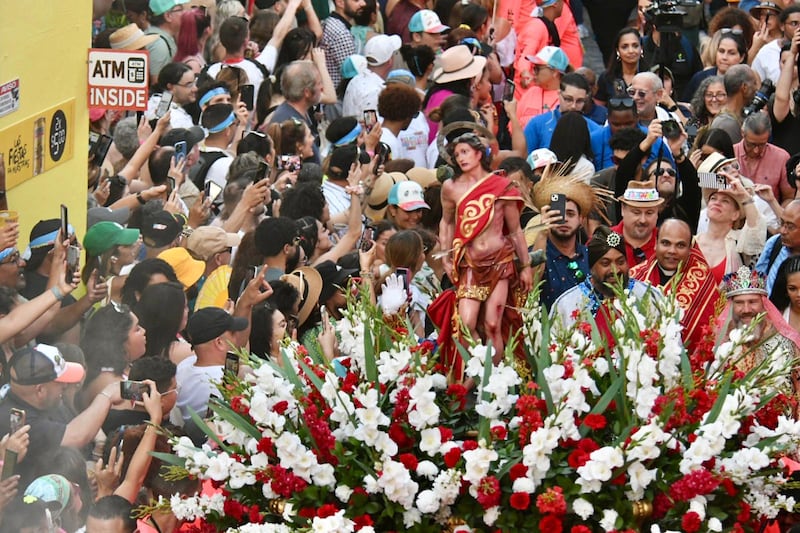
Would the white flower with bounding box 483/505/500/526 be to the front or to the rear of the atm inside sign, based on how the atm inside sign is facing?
to the front

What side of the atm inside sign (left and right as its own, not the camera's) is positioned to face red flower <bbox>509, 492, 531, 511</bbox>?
front

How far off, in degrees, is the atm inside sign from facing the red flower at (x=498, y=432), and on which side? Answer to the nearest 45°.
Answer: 0° — it already faces it

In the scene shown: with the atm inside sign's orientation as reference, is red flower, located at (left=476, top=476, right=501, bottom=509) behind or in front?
in front

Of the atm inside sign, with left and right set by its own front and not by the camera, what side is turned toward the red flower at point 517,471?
front

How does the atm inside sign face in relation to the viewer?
toward the camera

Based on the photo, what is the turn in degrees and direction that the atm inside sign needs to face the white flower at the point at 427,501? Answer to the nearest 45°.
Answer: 0° — it already faces it
